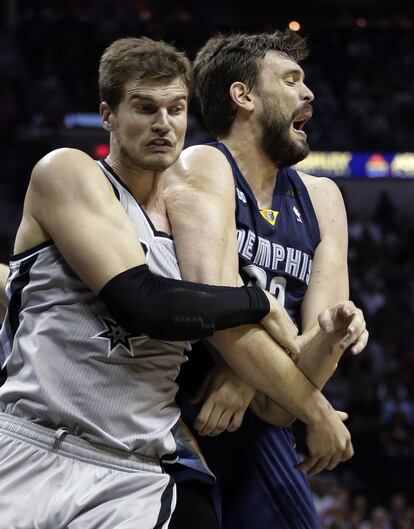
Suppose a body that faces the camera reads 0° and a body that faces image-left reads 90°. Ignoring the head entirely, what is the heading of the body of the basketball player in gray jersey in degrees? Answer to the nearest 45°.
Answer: approximately 315°

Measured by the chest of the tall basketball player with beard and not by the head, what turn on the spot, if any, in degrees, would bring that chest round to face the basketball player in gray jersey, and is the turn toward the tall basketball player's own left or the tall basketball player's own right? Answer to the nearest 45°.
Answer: approximately 90° to the tall basketball player's own right

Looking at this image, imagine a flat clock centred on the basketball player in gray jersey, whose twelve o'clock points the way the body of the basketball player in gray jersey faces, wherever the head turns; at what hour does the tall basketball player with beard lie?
The tall basketball player with beard is roughly at 9 o'clock from the basketball player in gray jersey.
